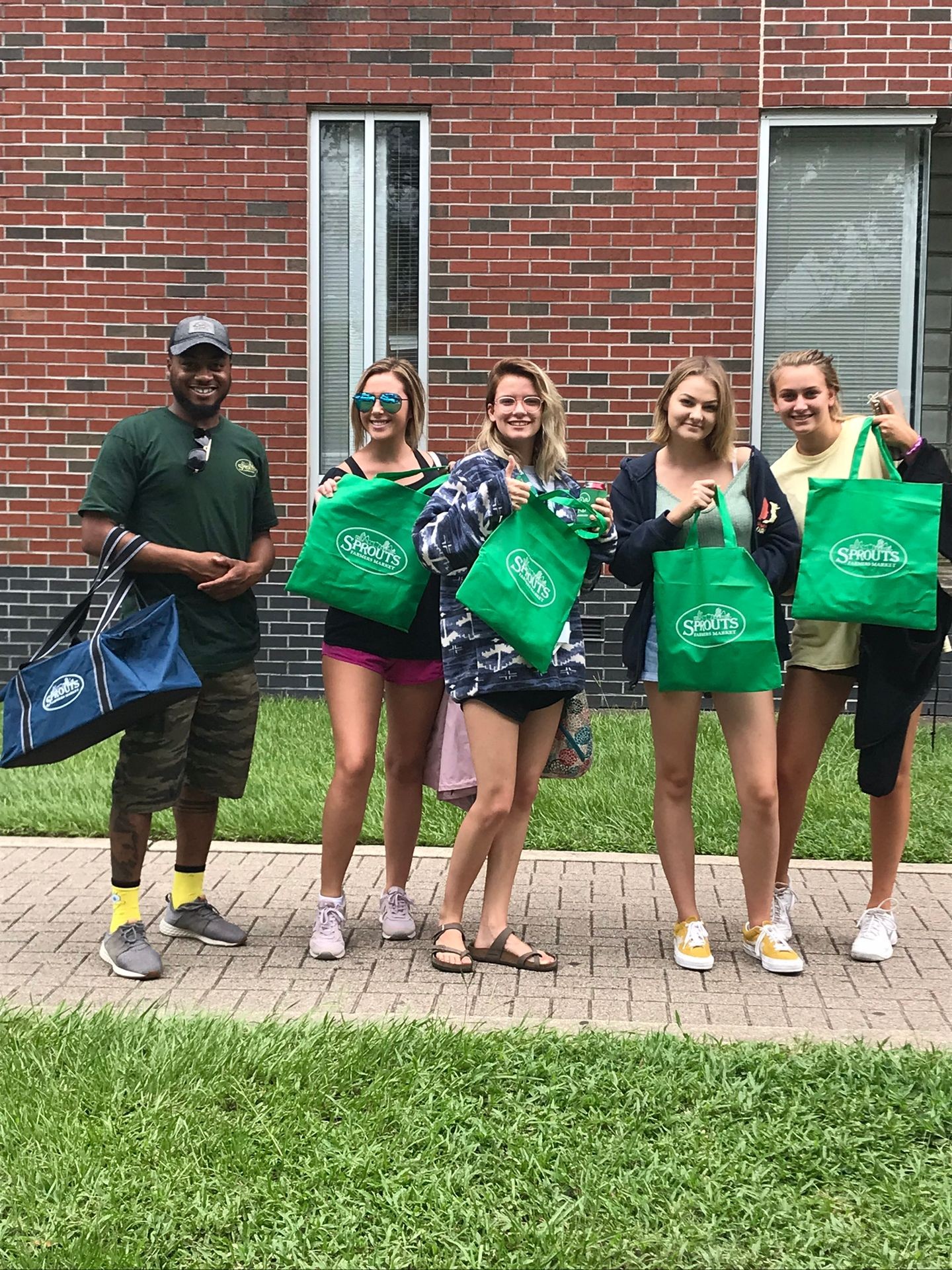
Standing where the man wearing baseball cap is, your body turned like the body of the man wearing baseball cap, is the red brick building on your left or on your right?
on your left

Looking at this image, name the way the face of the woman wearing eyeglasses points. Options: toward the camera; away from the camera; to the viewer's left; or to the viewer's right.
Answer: toward the camera

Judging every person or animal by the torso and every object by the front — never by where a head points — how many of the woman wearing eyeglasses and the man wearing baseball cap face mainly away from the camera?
0

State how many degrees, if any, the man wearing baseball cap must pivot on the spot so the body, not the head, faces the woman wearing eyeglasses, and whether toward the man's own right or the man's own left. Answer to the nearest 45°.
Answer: approximately 45° to the man's own left

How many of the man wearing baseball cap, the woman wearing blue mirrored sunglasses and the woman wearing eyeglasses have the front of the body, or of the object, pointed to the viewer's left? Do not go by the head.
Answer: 0

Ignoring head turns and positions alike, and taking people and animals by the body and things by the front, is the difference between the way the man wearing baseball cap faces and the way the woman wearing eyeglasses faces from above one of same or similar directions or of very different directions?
same or similar directions

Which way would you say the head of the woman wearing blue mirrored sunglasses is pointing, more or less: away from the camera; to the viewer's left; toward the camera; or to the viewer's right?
toward the camera

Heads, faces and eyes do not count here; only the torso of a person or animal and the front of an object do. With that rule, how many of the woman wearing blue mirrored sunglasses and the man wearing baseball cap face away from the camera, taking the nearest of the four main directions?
0

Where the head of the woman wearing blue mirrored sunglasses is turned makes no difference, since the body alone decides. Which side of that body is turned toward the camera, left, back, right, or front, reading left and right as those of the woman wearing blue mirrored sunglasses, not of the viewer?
front

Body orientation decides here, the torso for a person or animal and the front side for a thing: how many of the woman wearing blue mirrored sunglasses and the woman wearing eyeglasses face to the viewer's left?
0

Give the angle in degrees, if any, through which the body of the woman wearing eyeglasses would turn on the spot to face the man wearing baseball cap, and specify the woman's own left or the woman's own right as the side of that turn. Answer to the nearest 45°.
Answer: approximately 135° to the woman's own right

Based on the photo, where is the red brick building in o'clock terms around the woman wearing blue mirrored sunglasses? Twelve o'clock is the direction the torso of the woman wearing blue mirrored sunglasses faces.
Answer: The red brick building is roughly at 6 o'clock from the woman wearing blue mirrored sunglasses.

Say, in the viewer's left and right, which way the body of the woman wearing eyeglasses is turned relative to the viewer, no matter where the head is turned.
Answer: facing the viewer and to the right of the viewer

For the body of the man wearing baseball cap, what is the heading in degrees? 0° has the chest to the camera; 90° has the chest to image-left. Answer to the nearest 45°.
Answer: approximately 315°
